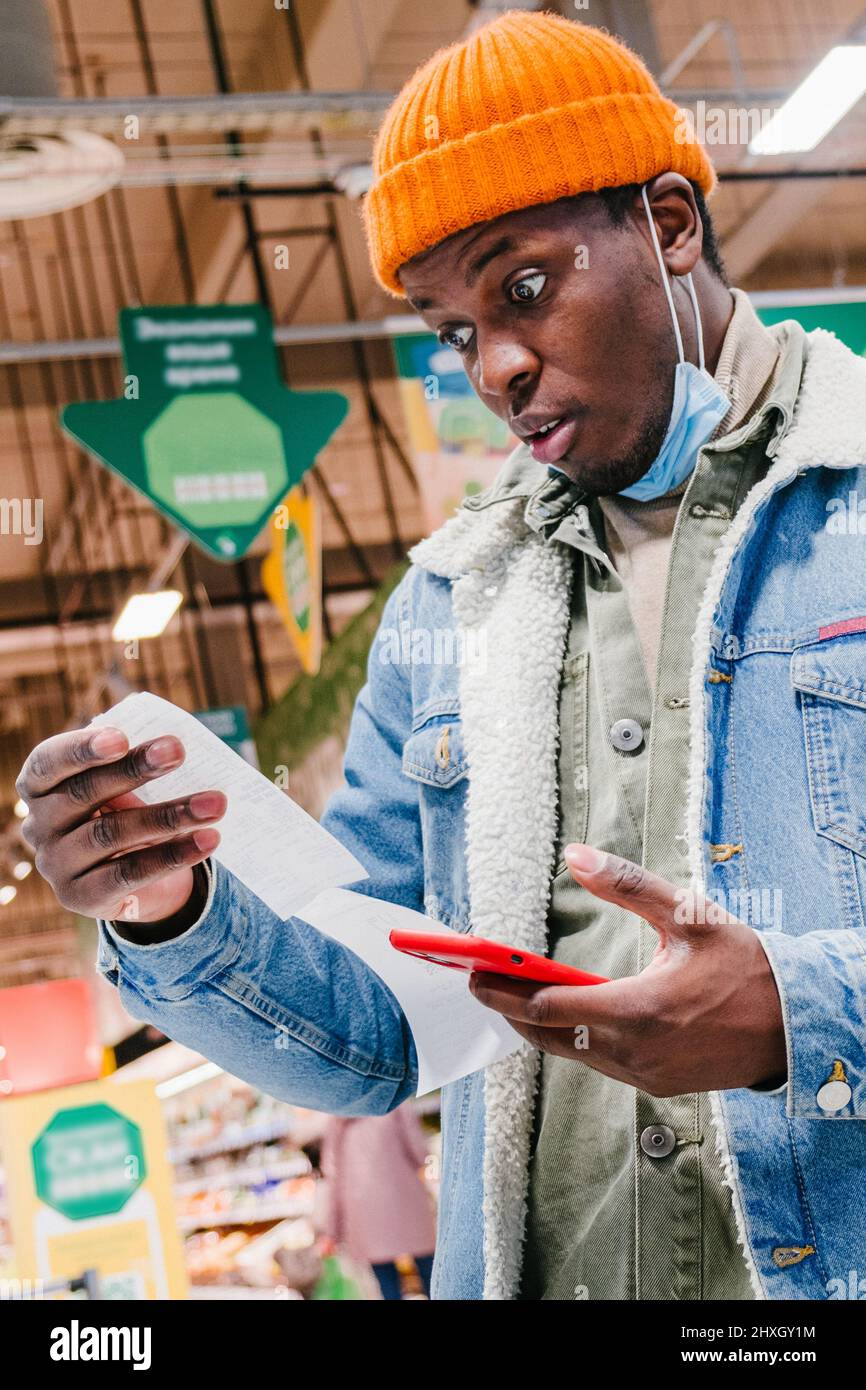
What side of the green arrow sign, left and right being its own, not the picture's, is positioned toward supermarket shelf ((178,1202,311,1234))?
back

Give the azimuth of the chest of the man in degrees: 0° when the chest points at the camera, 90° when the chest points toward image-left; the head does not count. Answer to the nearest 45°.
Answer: approximately 45°

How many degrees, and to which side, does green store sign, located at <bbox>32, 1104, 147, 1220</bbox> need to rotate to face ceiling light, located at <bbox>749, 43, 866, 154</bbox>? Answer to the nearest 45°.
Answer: approximately 45° to its left

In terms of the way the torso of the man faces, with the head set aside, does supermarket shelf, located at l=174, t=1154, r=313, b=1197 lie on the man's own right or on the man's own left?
on the man's own right

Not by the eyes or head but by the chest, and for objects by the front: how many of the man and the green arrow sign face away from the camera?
0

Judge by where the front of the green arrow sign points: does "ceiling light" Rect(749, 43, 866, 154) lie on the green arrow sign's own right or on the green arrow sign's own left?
on the green arrow sign's own left
